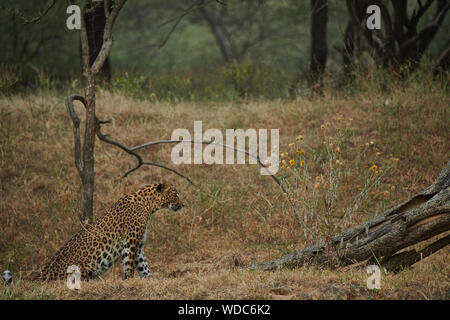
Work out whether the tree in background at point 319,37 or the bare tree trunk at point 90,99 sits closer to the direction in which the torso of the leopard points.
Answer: the tree in background

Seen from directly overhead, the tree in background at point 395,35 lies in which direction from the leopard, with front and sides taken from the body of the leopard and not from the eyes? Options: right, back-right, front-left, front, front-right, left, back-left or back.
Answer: front-left

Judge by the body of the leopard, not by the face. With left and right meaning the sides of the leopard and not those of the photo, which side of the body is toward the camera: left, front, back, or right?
right

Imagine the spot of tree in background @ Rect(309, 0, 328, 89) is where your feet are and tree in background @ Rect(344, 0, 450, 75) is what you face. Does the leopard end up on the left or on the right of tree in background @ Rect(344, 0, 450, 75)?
right

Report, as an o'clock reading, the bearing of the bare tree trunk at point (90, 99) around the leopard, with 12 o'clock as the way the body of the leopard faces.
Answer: The bare tree trunk is roughly at 9 o'clock from the leopard.

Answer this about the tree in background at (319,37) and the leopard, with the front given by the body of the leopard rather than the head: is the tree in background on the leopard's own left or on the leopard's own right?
on the leopard's own left
